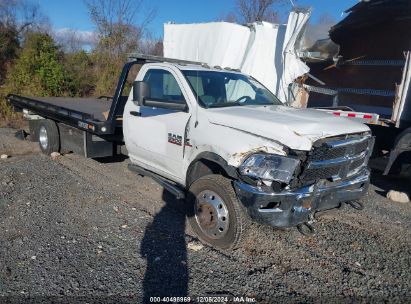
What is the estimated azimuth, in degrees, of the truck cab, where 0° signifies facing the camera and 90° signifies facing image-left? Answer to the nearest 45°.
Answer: approximately 315°

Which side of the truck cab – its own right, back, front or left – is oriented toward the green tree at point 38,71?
back

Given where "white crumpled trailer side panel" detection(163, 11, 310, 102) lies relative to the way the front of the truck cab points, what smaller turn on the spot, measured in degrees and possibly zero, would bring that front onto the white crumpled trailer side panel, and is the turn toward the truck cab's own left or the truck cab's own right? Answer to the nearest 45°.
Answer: approximately 135° to the truck cab's own left

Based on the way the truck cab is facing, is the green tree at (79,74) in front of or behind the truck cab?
behind

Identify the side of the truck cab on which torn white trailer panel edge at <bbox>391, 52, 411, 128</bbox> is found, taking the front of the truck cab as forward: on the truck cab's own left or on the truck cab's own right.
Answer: on the truck cab's own left
